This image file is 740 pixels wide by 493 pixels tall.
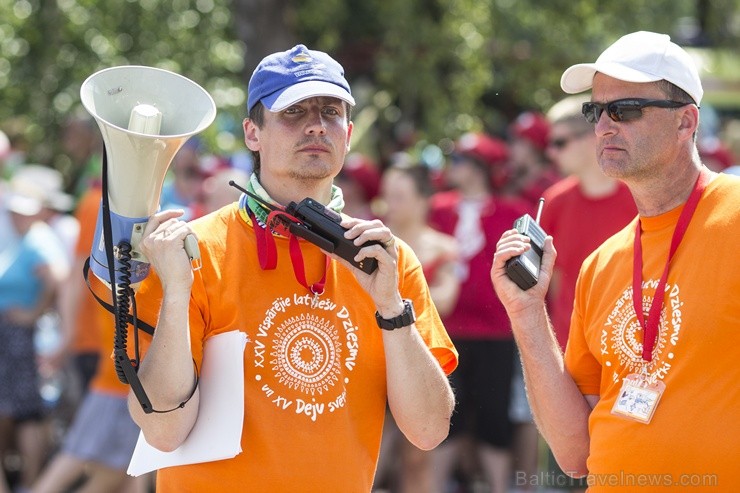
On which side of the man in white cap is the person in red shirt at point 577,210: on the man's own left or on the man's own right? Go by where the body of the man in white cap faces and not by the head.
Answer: on the man's own right

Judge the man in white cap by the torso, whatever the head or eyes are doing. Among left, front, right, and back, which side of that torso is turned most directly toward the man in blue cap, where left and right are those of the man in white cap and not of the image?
front

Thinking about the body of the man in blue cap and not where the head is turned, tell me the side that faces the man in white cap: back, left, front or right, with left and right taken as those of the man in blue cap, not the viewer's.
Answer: left

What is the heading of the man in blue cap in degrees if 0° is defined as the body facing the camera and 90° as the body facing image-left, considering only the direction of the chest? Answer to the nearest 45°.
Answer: approximately 0°

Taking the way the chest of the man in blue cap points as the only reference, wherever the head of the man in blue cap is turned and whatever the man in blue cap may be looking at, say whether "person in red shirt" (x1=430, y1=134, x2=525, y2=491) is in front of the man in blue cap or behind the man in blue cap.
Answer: behind

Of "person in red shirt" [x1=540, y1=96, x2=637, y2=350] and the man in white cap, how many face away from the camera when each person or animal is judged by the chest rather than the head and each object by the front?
0

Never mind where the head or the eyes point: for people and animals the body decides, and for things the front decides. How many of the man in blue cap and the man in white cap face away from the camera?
0

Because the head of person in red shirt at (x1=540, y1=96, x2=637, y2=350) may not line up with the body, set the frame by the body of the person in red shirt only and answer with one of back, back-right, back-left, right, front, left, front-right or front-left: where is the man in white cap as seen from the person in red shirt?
front-left

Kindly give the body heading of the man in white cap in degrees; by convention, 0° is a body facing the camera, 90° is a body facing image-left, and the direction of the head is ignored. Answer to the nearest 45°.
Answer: approximately 45°

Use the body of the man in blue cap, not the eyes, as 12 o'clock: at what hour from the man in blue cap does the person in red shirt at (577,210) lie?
The person in red shirt is roughly at 7 o'clock from the man in blue cap.

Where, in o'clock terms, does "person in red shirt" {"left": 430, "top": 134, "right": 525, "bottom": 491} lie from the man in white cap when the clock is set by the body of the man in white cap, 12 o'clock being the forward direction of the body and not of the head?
The person in red shirt is roughly at 4 o'clock from the man in white cap.
